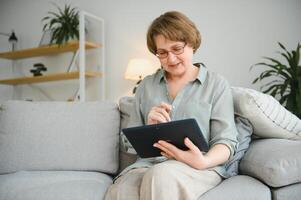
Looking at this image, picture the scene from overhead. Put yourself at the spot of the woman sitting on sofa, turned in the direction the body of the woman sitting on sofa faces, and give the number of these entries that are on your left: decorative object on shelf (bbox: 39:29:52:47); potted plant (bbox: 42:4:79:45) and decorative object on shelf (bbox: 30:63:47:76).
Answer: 0

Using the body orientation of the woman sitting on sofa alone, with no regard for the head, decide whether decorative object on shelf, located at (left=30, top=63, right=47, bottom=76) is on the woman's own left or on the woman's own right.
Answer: on the woman's own right

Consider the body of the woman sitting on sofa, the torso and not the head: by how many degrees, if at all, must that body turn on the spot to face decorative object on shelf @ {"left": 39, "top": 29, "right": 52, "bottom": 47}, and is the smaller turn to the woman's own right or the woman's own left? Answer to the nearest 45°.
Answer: approximately 90° to the woman's own right

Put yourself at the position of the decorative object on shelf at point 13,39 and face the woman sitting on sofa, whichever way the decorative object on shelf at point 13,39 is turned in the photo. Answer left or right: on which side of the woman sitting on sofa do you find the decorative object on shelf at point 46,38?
left

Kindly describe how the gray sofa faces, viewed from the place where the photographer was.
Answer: facing the viewer

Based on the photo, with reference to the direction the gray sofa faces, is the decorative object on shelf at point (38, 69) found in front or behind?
behind

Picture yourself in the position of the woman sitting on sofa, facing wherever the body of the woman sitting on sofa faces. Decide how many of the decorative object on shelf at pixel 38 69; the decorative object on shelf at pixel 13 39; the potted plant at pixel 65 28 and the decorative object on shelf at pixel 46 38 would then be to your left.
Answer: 0

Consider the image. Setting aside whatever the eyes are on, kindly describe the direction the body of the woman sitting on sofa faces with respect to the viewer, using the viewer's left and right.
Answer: facing the viewer and to the left of the viewer

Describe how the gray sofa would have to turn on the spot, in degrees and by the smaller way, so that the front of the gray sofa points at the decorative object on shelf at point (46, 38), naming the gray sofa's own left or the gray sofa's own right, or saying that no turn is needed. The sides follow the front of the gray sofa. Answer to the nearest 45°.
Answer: approximately 180°

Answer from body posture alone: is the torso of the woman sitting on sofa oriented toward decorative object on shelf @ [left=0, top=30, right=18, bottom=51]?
no

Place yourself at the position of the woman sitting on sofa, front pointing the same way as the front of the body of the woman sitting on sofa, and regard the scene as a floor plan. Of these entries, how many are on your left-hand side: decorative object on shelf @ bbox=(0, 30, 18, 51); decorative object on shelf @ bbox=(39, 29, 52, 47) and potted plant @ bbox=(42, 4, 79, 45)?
0

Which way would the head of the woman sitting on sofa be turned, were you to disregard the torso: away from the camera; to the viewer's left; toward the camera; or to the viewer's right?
toward the camera
